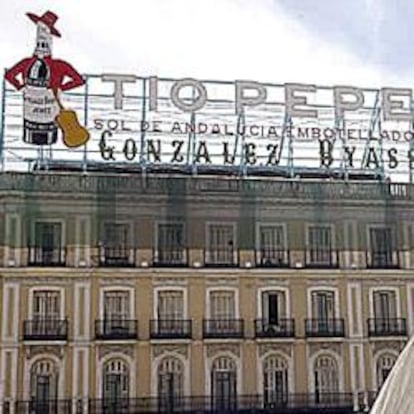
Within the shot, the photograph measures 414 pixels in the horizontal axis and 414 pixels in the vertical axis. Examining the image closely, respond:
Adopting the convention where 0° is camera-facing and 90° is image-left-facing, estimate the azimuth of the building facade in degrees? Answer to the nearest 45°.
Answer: approximately 0°
